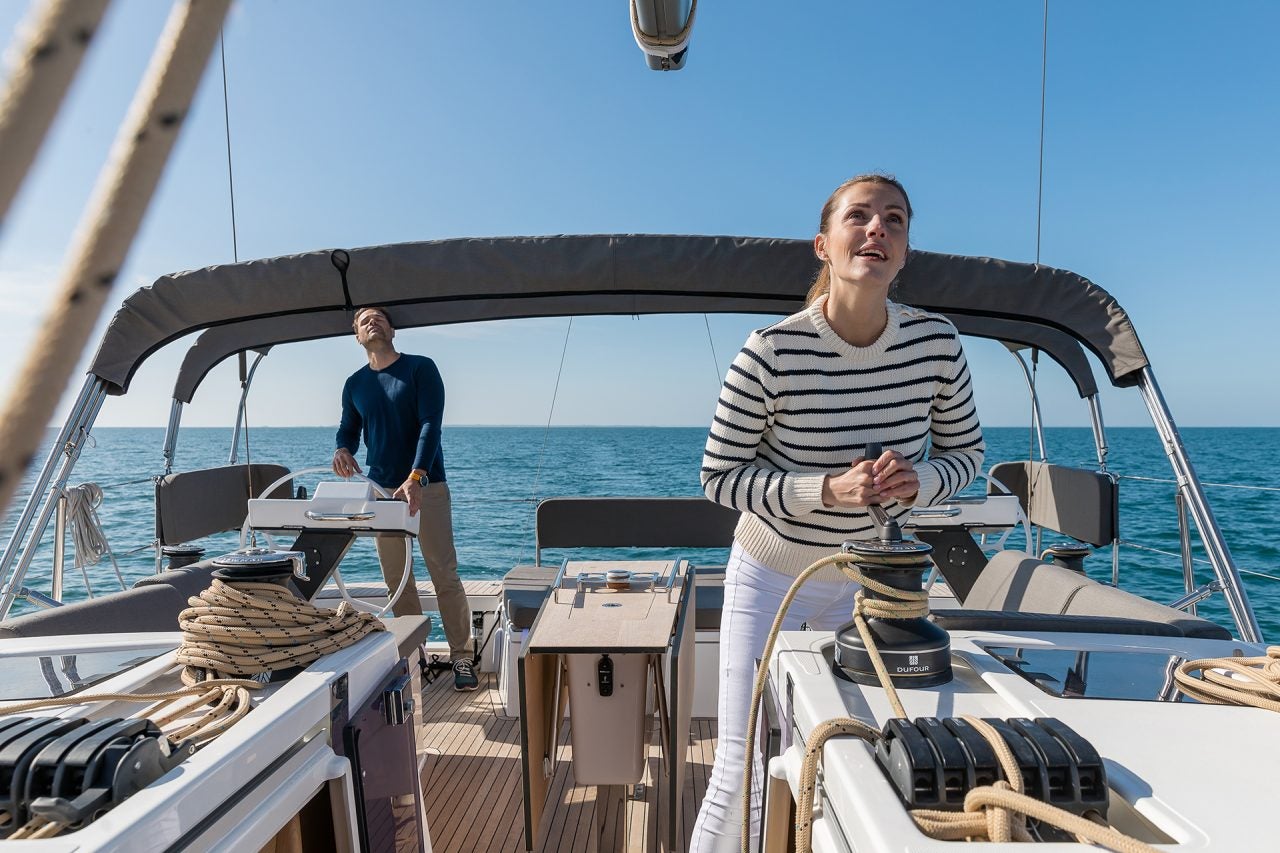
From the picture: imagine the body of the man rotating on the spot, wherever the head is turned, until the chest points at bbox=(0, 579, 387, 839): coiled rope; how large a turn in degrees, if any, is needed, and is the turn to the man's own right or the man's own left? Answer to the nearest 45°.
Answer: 0° — they already face it

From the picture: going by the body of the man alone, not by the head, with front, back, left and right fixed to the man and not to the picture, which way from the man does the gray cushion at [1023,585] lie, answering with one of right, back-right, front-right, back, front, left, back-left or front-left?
front-left

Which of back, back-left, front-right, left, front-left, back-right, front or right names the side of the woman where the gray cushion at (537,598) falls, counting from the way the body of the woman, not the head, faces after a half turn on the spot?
front

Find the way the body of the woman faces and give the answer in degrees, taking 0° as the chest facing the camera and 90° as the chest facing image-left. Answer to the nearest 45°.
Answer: approximately 315°

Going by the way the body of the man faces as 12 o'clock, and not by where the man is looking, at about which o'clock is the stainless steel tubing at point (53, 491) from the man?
The stainless steel tubing is roughly at 2 o'clock from the man.

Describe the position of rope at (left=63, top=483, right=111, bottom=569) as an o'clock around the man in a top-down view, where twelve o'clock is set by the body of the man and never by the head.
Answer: The rope is roughly at 3 o'clock from the man.

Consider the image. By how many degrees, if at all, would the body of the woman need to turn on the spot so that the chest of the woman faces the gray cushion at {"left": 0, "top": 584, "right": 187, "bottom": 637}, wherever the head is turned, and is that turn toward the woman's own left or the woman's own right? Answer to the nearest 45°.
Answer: approximately 135° to the woman's own right

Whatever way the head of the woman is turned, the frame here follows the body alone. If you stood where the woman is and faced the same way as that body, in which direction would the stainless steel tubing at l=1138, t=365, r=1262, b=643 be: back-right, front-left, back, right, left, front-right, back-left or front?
left

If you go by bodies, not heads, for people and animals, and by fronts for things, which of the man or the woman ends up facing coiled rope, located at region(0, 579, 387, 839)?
the man

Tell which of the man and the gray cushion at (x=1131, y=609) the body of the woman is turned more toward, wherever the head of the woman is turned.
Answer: the gray cushion

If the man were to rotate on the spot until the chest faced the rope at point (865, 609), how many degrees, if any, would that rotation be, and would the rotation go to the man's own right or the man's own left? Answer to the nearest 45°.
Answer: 0° — they already face it

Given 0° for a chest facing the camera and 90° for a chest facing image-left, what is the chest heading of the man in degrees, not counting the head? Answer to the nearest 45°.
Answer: approximately 0°
